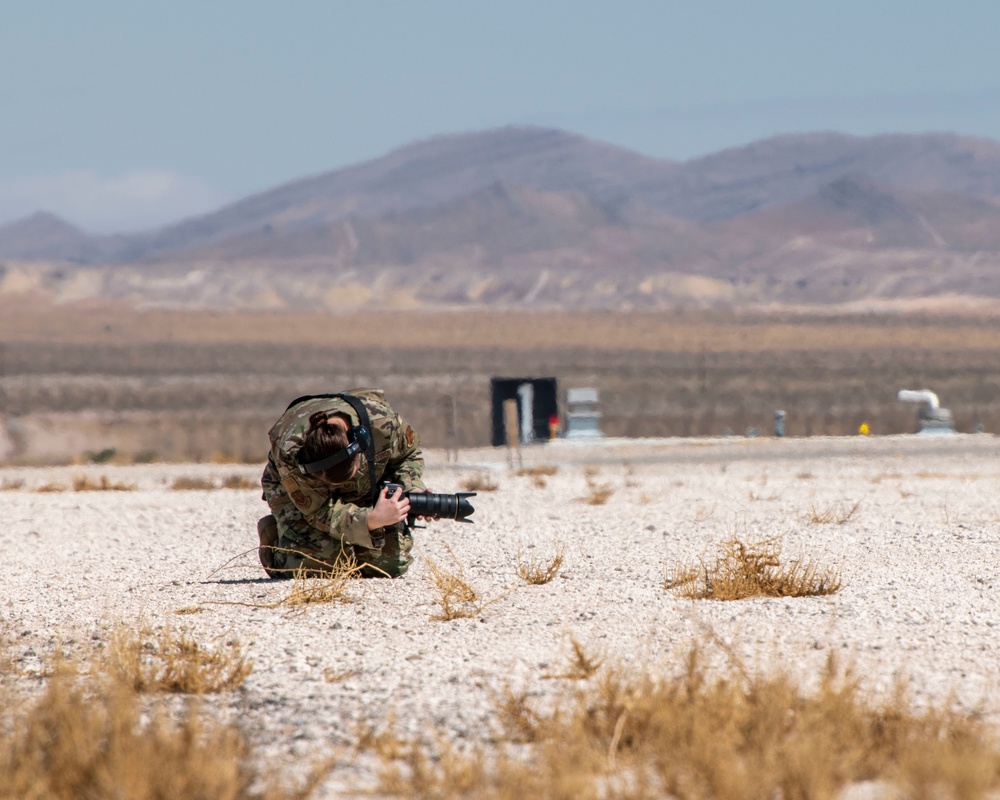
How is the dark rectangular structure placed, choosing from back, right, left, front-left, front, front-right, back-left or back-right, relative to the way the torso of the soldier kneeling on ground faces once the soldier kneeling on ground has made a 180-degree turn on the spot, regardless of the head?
front-right

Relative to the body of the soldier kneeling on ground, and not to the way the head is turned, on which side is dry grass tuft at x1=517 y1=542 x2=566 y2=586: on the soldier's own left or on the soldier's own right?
on the soldier's own left

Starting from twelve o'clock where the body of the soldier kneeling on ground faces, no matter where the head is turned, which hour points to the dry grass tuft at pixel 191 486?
The dry grass tuft is roughly at 7 o'clock from the soldier kneeling on ground.

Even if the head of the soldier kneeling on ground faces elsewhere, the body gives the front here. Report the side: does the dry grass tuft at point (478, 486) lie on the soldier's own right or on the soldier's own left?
on the soldier's own left

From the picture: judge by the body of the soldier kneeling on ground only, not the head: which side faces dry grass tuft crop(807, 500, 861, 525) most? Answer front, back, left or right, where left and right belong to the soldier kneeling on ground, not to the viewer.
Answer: left

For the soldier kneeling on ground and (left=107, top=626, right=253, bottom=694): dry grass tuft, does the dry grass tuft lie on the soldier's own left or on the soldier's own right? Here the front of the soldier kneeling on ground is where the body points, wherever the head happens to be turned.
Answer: on the soldier's own right

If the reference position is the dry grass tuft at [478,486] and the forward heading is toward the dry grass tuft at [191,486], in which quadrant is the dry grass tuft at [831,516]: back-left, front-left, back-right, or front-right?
back-left

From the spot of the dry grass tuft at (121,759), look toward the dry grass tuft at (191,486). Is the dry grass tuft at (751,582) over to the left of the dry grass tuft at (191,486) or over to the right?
right

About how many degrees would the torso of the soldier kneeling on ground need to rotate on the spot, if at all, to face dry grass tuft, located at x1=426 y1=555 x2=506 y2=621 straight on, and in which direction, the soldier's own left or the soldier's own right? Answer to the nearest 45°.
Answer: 0° — they already face it

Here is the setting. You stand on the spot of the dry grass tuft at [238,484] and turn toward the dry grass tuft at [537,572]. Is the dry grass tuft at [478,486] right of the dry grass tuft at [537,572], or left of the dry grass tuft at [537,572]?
left

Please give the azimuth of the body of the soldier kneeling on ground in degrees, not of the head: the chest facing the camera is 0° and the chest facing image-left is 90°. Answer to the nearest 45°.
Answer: approximately 315°
